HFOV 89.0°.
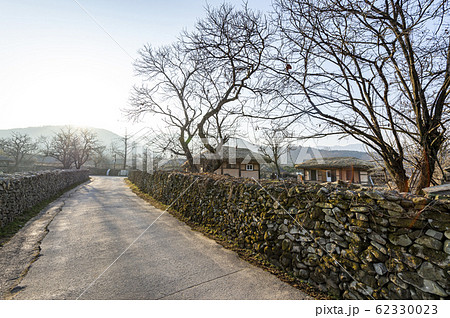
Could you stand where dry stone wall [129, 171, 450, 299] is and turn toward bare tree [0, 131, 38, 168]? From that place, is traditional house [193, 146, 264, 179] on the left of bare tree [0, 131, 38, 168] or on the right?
right

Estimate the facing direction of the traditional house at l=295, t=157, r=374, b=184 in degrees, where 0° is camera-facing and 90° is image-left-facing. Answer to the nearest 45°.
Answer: approximately 0°

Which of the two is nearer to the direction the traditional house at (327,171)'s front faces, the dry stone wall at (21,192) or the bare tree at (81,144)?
the dry stone wall

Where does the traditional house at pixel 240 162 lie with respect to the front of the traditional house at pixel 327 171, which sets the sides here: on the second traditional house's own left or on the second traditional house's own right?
on the second traditional house's own right

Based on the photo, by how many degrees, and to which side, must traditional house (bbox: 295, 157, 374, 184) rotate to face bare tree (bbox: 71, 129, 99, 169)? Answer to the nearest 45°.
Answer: approximately 90° to its right

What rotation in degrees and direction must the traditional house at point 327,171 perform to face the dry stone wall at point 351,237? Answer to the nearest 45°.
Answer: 0° — it already faces it

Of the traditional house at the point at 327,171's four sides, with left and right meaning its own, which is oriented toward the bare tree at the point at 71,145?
right

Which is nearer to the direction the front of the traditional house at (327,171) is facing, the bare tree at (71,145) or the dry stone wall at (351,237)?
the dry stone wall

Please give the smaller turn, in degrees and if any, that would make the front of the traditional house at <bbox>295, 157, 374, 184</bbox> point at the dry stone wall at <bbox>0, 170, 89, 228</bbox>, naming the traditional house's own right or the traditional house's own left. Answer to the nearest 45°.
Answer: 0° — it already faces it

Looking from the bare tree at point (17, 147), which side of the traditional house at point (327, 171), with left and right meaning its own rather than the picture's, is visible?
right
